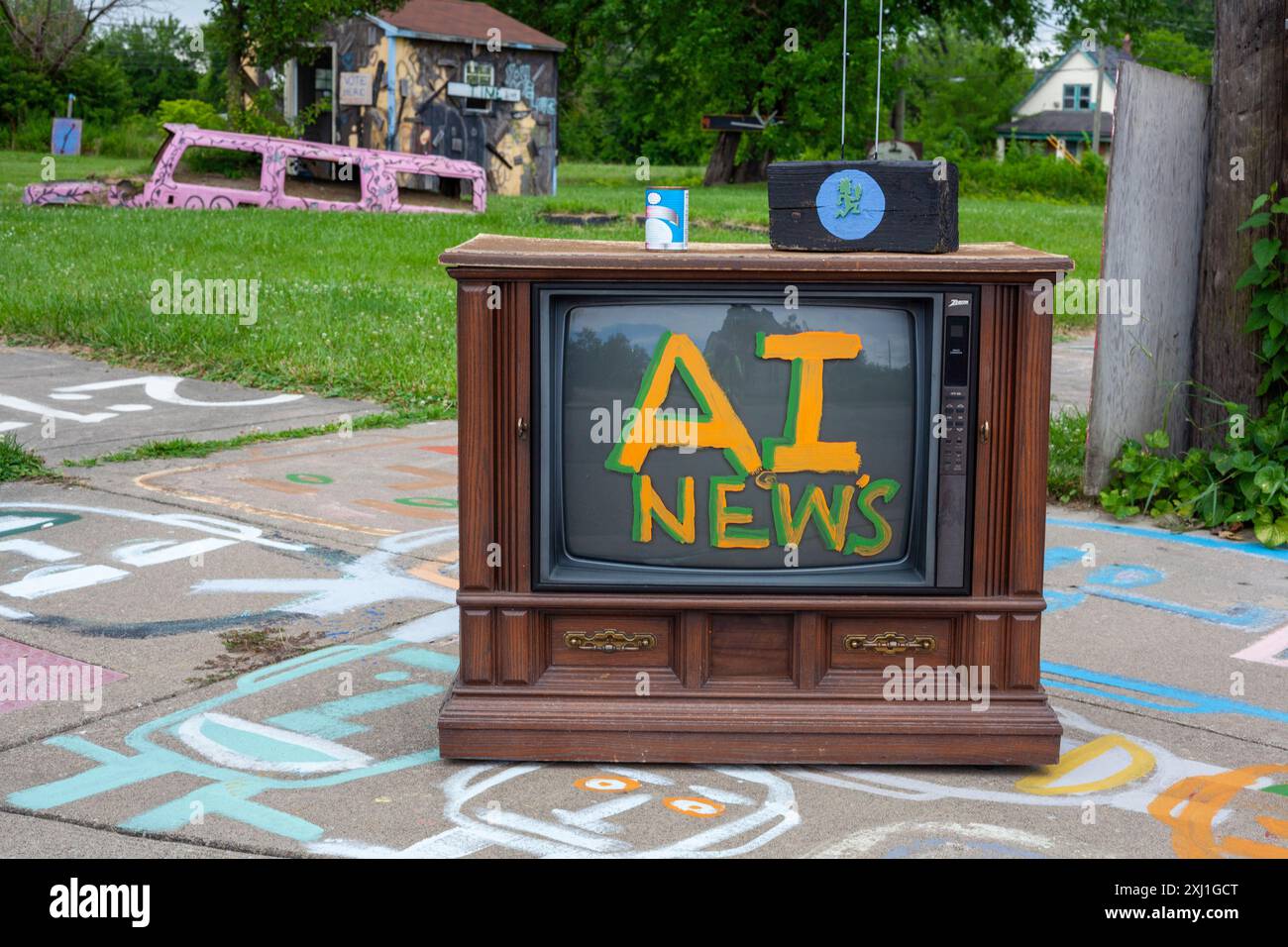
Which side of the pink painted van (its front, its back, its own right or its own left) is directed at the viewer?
left

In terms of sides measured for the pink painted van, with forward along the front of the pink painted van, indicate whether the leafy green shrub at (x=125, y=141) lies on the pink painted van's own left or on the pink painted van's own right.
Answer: on the pink painted van's own right

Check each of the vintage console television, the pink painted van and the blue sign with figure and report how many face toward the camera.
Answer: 2

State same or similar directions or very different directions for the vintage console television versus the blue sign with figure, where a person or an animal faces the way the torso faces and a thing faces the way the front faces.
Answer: same or similar directions

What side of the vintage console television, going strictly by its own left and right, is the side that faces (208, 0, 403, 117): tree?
back

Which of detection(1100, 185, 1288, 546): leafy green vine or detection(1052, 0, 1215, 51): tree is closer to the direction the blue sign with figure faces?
the leafy green vine

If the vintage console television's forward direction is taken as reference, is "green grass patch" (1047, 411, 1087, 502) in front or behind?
behind

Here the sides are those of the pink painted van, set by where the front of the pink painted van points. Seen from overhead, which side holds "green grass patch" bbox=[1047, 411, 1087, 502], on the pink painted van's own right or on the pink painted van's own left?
on the pink painted van's own left

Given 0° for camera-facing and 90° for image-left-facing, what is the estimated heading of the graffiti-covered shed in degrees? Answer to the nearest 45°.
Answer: approximately 45°

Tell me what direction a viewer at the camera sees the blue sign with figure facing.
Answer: facing the viewer

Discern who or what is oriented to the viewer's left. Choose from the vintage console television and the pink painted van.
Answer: the pink painted van

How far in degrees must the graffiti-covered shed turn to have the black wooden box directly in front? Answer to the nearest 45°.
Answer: approximately 45° to its left

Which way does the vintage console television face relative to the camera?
toward the camera
